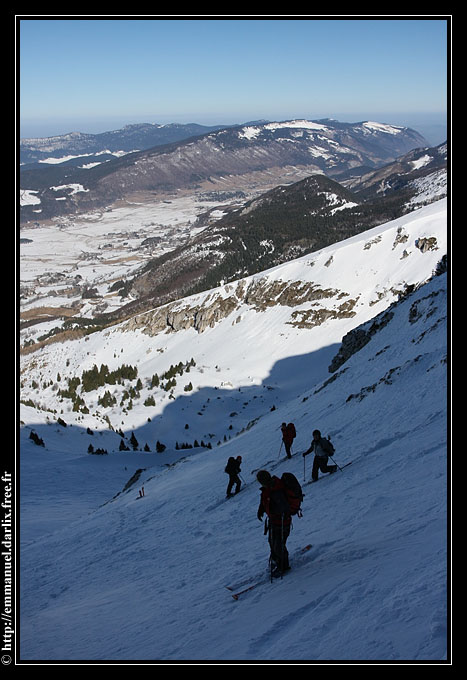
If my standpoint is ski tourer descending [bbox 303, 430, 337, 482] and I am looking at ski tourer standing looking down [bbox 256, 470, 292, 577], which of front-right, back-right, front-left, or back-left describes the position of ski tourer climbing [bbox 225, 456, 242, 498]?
back-right
